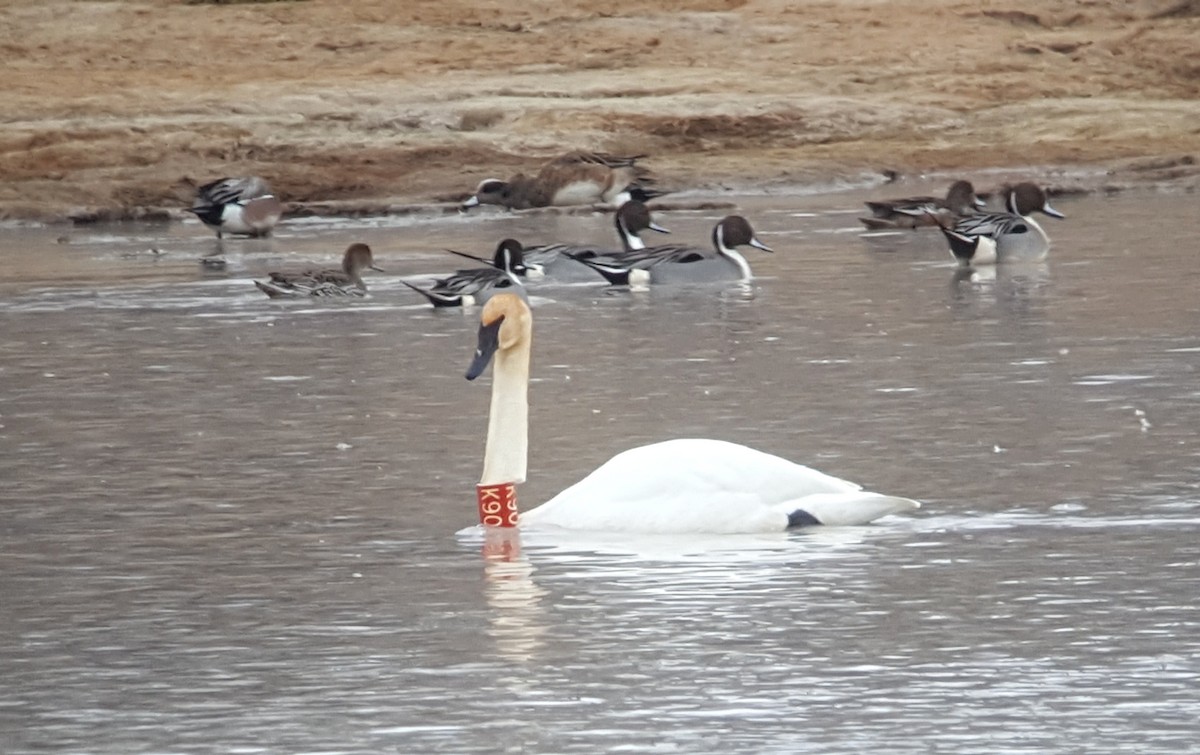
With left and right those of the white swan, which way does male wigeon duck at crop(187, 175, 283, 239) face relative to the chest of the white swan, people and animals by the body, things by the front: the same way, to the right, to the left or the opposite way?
the opposite way

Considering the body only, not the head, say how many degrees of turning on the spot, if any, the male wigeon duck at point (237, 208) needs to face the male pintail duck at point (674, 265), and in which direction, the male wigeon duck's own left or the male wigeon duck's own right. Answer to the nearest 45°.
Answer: approximately 45° to the male wigeon duck's own right

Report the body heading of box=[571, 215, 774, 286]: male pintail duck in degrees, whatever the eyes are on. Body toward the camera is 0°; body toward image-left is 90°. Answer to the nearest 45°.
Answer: approximately 270°

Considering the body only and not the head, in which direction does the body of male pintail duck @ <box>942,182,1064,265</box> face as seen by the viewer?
to the viewer's right

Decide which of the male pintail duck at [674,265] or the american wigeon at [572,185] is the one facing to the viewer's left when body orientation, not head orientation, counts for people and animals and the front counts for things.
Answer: the american wigeon

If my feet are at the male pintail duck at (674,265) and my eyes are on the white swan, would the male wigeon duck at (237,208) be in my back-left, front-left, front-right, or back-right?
back-right

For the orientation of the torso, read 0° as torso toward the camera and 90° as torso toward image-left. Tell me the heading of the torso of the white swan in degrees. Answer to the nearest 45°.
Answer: approximately 90°

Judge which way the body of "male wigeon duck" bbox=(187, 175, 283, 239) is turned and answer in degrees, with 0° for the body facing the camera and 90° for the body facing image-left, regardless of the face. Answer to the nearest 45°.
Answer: approximately 270°
